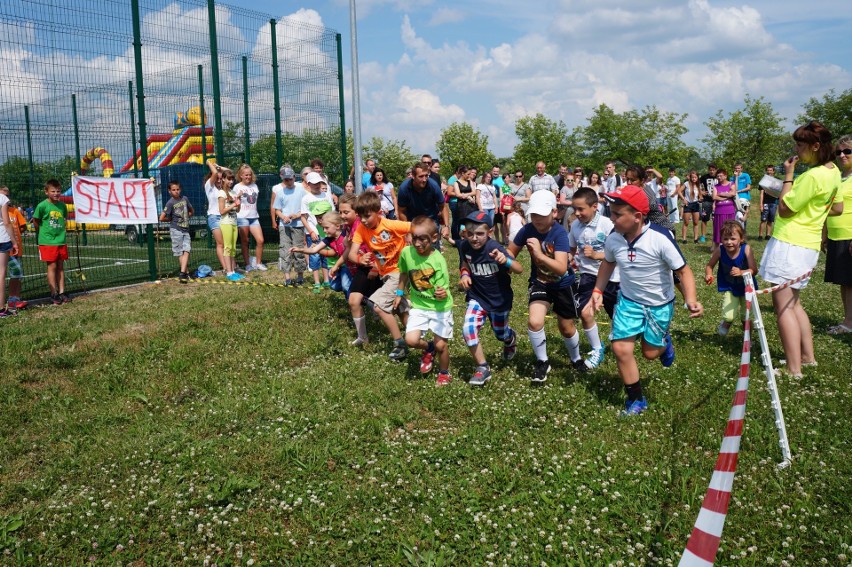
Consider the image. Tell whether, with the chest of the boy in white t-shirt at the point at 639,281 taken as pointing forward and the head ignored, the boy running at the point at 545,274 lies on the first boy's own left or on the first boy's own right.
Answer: on the first boy's own right

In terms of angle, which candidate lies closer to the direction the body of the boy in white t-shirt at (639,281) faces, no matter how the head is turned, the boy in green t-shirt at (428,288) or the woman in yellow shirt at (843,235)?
the boy in green t-shirt

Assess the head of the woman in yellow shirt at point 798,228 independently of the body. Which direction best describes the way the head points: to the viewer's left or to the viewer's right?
to the viewer's left

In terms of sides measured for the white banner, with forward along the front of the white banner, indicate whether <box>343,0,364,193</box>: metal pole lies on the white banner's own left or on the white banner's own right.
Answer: on the white banner's own left

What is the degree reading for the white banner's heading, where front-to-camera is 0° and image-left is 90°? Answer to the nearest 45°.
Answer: approximately 0°

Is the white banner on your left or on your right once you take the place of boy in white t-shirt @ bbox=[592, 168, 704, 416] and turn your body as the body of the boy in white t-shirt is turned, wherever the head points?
on your right

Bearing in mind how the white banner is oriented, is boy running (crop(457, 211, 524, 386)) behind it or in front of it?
in front

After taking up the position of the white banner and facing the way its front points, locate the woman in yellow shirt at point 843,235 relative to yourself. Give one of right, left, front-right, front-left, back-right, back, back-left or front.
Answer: front-left

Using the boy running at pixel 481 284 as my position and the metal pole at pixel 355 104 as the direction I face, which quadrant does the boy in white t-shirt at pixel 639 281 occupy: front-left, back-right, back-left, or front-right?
back-right

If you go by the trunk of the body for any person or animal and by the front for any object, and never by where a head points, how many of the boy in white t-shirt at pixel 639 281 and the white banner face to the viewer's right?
0
